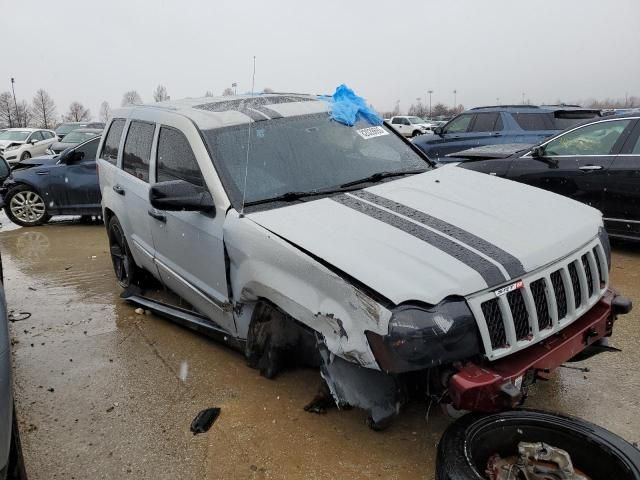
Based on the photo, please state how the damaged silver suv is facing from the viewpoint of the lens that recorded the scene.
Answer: facing the viewer and to the right of the viewer

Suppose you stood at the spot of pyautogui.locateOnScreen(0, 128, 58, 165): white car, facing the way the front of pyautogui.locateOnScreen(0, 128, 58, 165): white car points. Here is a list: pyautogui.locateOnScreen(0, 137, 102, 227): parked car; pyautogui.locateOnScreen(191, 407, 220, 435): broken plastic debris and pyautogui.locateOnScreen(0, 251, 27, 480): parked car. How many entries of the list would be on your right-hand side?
0

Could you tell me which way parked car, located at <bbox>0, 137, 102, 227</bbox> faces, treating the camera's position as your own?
facing to the left of the viewer

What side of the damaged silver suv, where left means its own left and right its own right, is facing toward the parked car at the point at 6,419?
right

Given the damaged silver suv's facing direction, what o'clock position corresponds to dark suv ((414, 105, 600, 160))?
The dark suv is roughly at 8 o'clock from the damaged silver suv.

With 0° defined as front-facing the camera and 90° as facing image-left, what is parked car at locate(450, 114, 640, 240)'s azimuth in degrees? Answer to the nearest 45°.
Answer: approximately 90°

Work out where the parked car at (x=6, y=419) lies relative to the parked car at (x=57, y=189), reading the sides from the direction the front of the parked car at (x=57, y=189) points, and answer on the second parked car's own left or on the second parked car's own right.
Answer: on the second parked car's own left

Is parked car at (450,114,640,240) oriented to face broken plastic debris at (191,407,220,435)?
no

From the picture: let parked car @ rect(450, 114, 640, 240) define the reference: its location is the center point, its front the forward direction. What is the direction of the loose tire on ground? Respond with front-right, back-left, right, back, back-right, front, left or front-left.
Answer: left

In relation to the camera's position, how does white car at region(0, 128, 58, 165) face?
facing the viewer and to the left of the viewer

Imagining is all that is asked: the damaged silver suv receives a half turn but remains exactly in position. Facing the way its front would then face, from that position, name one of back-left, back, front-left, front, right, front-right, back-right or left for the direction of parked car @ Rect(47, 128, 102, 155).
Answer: front

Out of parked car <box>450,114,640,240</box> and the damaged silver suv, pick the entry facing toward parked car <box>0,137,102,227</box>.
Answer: parked car <box>450,114,640,240</box>

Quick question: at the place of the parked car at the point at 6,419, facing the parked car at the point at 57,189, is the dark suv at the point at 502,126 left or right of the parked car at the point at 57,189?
right

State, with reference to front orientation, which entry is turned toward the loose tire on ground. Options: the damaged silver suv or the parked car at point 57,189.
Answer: the damaged silver suv
